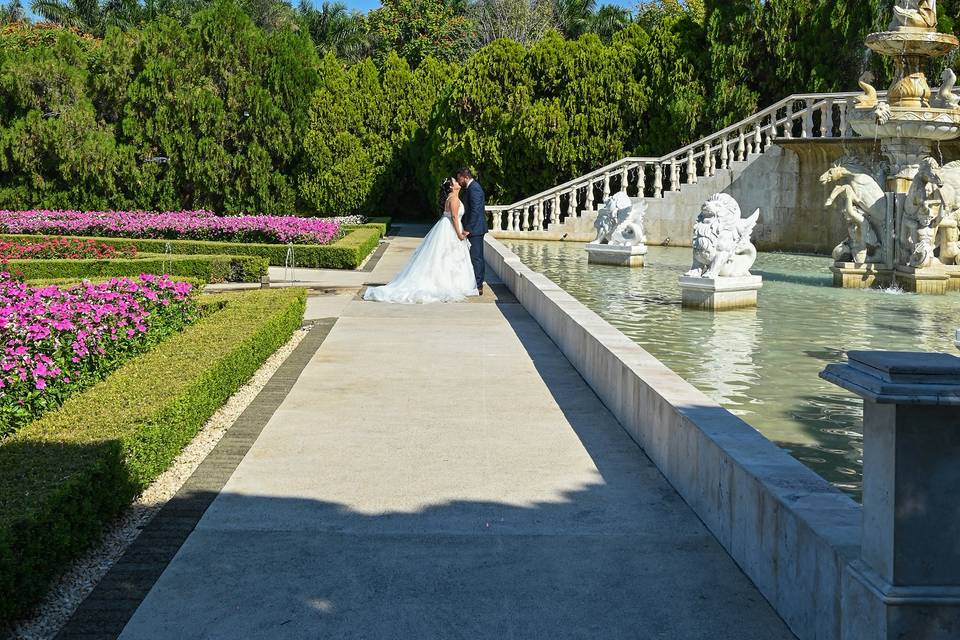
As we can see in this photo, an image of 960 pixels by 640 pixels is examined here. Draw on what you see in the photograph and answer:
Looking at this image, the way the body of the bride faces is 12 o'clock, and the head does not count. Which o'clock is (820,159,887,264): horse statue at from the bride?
The horse statue is roughly at 12 o'clock from the bride.

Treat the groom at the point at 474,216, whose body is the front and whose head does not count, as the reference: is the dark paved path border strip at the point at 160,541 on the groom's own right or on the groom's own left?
on the groom's own left

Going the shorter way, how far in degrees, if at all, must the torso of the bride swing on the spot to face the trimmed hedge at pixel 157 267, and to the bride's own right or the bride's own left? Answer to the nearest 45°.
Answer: approximately 135° to the bride's own left

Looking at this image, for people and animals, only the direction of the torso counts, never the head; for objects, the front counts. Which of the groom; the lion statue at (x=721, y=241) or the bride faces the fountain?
the bride

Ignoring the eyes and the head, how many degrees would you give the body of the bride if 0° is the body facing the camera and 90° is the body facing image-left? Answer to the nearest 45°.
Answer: approximately 270°

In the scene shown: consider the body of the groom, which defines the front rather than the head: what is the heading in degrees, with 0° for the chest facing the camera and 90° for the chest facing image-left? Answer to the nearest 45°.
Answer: approximately 90°

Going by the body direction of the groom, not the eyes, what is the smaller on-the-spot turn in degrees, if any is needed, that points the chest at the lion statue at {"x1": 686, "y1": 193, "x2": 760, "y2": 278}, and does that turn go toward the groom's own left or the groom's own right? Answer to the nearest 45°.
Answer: approximately 135° to the groom's own left

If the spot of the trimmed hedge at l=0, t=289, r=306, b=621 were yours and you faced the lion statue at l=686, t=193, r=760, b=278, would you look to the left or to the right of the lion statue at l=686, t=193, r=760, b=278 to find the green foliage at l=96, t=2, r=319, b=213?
left

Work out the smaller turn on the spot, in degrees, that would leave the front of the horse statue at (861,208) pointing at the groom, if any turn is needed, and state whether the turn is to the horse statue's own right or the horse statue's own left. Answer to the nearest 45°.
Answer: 0° — it already faces them

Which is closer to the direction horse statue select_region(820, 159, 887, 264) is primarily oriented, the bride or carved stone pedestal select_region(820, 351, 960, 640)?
the bride

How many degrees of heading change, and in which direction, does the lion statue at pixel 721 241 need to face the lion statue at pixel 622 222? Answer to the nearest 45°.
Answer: approximately 135° to its right

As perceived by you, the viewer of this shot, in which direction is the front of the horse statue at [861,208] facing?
facing to the left of the viewer

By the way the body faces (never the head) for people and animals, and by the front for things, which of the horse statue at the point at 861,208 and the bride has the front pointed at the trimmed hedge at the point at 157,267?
the horse statue

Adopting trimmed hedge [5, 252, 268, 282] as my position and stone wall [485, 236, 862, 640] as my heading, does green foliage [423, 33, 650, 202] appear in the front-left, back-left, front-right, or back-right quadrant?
back-left
